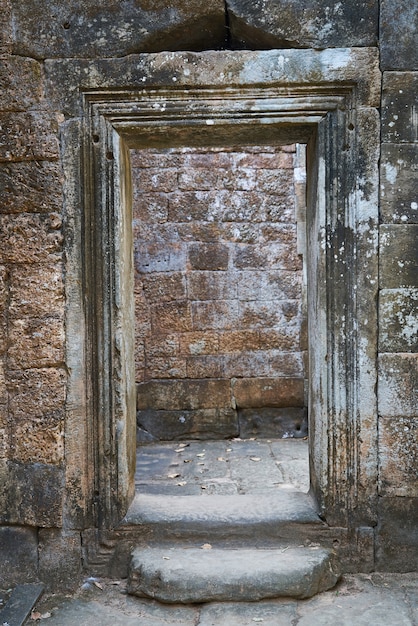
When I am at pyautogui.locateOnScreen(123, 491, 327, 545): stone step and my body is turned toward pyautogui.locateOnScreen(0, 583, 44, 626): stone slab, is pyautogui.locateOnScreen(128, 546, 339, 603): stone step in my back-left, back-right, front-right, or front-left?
front-left

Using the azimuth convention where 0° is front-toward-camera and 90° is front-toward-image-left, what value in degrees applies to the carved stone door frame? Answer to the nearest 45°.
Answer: approximately 0°

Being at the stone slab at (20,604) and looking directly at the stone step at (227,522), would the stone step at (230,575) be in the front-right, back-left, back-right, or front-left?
front-right
